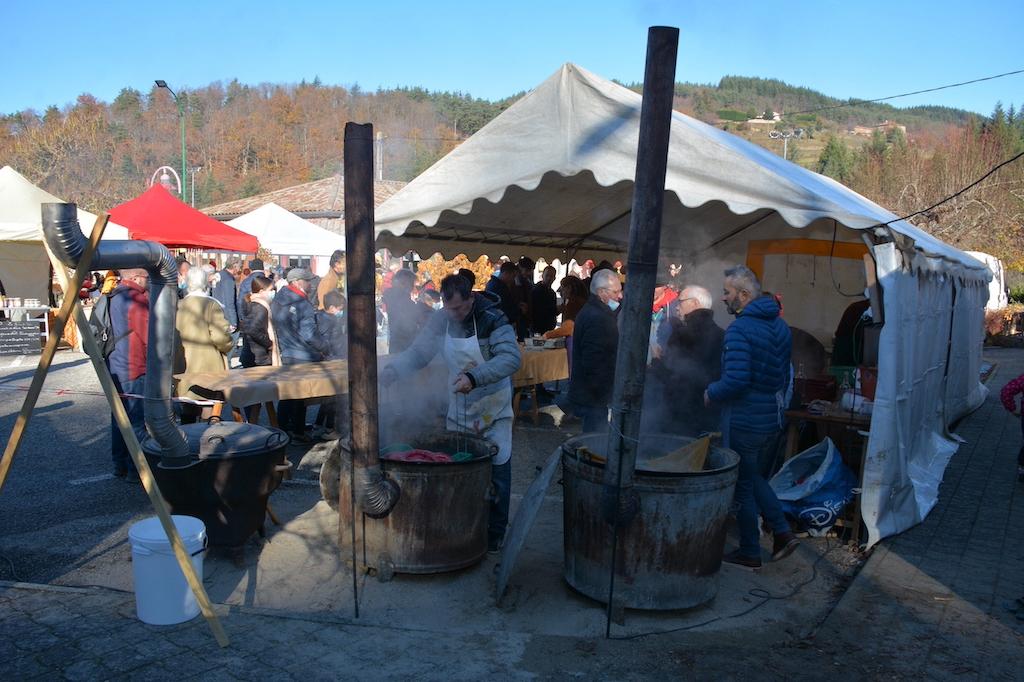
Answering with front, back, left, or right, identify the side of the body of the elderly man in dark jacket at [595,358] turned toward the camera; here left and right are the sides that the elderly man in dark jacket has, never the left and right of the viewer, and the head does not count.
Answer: right

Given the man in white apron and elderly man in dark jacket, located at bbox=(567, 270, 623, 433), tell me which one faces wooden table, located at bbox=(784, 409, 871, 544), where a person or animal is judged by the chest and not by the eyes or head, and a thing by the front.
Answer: the elderly man in dark jacket
